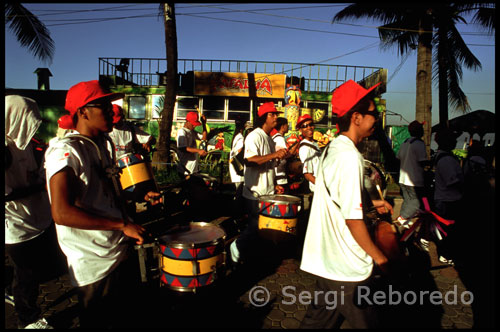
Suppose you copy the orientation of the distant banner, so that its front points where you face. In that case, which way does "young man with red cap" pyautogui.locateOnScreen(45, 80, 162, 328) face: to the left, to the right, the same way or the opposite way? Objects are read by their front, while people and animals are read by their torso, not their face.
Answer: to the left

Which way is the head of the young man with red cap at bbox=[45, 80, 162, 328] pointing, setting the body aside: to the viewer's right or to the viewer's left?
to the viewer's right

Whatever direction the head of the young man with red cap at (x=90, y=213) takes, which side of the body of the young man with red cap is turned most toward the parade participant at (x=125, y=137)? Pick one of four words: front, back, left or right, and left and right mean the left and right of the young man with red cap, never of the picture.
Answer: left

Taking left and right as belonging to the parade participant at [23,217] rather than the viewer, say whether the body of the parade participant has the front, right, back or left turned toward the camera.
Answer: right

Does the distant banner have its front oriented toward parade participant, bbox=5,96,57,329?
yes
